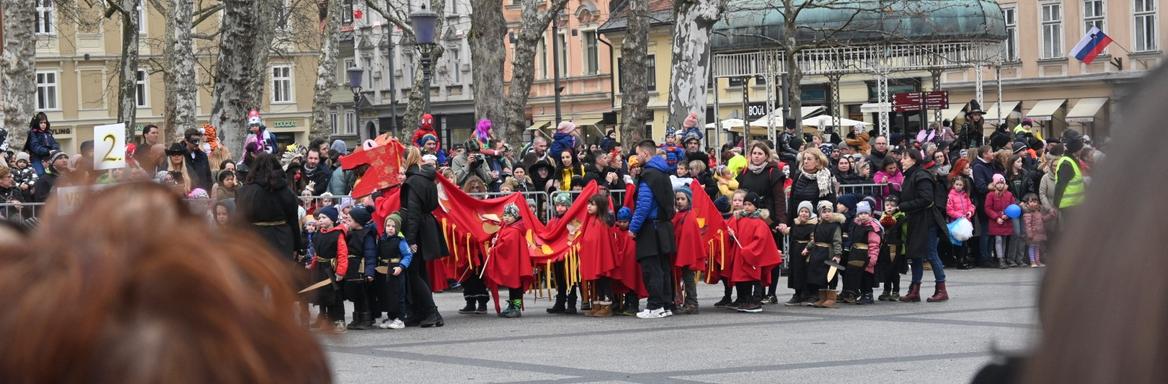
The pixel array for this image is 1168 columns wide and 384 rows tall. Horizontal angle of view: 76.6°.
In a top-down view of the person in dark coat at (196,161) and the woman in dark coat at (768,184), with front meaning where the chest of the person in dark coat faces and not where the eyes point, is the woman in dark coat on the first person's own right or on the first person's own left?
on the first person's own left

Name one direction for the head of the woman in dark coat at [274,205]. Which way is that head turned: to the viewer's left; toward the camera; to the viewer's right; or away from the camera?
away from the camera

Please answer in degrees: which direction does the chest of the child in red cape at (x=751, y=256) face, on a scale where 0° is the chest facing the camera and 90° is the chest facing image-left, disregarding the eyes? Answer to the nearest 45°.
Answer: approximately 45°

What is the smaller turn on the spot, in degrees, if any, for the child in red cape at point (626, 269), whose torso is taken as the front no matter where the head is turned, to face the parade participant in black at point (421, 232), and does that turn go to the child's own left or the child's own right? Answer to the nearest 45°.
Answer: approximately 45° to the child's own right

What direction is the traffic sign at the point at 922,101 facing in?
toward the camera

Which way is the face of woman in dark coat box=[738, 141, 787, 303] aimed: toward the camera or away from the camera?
toward the camera

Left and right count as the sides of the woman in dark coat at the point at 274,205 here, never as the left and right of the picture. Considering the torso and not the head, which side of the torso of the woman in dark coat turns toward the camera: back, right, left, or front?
back

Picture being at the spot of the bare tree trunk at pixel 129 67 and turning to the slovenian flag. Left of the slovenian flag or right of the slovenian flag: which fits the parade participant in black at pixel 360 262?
right

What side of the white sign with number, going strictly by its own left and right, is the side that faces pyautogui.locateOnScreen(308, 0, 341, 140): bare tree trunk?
back

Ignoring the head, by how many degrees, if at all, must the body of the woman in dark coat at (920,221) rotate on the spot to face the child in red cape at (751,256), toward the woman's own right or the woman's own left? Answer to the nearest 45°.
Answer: approximately 45° to the woman's own left

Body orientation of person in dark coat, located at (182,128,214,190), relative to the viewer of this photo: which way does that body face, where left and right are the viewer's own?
facing the viewer
